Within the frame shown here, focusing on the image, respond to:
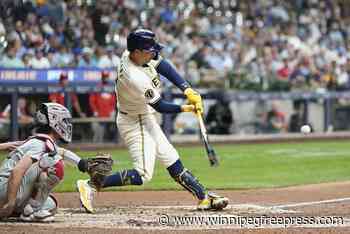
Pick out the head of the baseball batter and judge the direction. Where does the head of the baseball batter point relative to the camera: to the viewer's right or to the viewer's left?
to the viewer's right

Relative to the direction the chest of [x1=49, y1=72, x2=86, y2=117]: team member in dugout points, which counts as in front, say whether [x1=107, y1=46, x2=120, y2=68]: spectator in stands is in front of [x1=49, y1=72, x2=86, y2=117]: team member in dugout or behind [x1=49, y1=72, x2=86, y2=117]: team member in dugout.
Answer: behind

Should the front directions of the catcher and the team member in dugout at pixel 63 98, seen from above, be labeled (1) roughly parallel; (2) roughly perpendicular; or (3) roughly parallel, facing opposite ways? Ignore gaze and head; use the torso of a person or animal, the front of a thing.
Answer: roughly perpendicular

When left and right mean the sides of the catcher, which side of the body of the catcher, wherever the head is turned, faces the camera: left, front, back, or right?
right

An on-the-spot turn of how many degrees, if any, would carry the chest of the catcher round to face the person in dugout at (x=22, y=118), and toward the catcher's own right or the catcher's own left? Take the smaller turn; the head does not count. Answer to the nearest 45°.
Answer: approximately 90° to the catcher's own left

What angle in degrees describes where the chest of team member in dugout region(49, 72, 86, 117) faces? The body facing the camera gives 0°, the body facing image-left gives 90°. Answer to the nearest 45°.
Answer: approximately 0°

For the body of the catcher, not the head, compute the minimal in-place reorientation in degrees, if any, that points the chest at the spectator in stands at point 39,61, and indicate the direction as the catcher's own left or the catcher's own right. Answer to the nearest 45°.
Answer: approximately 90° to the catcher's own left

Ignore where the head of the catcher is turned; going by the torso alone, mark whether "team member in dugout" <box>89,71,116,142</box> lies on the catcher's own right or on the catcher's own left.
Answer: on the catcher's own left
